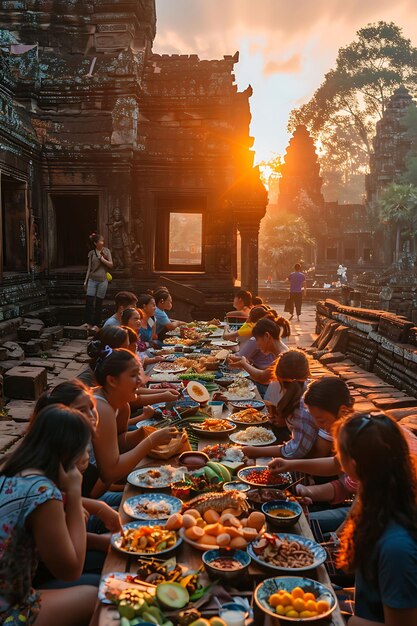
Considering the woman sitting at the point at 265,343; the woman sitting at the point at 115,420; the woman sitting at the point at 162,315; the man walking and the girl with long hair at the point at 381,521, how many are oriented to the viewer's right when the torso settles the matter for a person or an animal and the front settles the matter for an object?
2

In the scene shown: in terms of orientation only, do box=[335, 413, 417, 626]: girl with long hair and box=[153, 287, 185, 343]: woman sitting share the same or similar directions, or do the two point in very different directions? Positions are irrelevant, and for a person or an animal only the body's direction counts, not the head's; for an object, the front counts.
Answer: very different directions

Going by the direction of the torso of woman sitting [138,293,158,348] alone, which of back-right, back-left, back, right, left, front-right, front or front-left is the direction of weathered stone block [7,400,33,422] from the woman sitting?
back-right

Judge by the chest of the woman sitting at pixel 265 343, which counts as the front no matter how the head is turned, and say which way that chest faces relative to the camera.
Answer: to the viewer's left

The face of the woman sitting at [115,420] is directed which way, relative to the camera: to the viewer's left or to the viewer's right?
to the viewer's right

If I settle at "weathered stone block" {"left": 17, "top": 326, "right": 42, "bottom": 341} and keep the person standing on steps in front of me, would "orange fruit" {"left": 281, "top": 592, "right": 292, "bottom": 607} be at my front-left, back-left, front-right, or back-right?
back-right

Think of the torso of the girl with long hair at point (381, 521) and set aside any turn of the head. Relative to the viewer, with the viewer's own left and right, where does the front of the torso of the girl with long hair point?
facing to the left of the viewer

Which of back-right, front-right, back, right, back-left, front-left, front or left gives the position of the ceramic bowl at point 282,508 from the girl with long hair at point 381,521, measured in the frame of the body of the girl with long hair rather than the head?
front-right

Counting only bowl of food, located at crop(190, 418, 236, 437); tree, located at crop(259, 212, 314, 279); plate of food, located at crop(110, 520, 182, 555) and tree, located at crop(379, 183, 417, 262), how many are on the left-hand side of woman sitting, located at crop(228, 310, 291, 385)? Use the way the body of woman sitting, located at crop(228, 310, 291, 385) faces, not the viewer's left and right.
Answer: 2

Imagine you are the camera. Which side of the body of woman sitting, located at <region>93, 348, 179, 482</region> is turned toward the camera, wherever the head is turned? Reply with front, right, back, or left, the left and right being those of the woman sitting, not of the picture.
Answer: right

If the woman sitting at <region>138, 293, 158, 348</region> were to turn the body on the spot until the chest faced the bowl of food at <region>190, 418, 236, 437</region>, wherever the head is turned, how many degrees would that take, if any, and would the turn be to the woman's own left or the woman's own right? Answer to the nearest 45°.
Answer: approximately 90° to the woman's own right

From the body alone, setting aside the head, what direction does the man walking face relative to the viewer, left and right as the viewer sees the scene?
facing away from the viewer

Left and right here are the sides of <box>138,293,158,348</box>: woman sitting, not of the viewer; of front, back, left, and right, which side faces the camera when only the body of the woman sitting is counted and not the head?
right

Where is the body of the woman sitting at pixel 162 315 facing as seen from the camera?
to the viewer's right

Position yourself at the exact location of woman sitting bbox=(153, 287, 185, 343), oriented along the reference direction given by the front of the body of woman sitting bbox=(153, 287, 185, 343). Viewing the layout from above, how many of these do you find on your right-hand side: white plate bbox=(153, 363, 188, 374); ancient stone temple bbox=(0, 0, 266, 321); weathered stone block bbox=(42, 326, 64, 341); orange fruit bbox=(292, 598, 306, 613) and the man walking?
2

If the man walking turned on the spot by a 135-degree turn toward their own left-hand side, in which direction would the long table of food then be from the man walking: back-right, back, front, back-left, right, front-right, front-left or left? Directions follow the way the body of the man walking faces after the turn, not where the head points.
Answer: front-left

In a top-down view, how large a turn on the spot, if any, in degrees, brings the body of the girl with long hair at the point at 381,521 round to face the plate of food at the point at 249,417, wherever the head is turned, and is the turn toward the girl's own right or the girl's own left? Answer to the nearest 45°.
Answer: approximately 45° to the girl's own right
